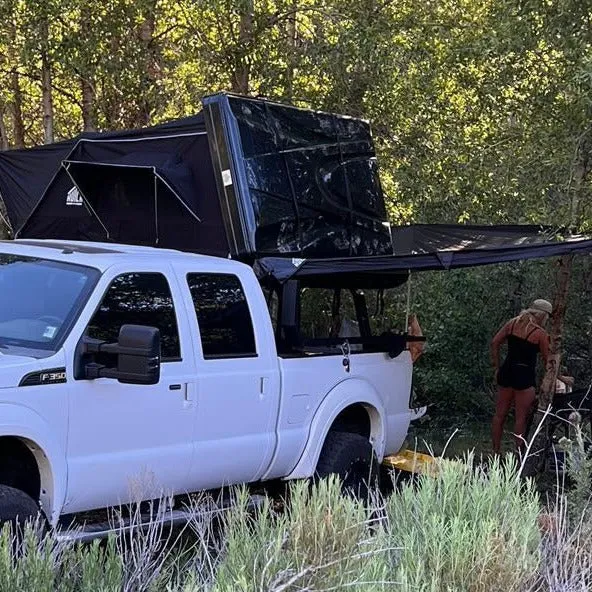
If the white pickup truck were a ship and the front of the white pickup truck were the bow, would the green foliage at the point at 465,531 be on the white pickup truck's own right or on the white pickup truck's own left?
on the white pickup truck's own left

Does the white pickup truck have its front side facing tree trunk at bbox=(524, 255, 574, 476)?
no

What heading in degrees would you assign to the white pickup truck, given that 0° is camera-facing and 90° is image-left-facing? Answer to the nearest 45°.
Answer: approximately 45°

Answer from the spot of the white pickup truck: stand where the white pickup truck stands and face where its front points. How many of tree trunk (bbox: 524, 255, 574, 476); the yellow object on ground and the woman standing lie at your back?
3

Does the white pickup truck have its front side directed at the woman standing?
no

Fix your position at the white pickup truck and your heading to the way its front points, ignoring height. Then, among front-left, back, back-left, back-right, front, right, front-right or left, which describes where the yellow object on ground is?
back
